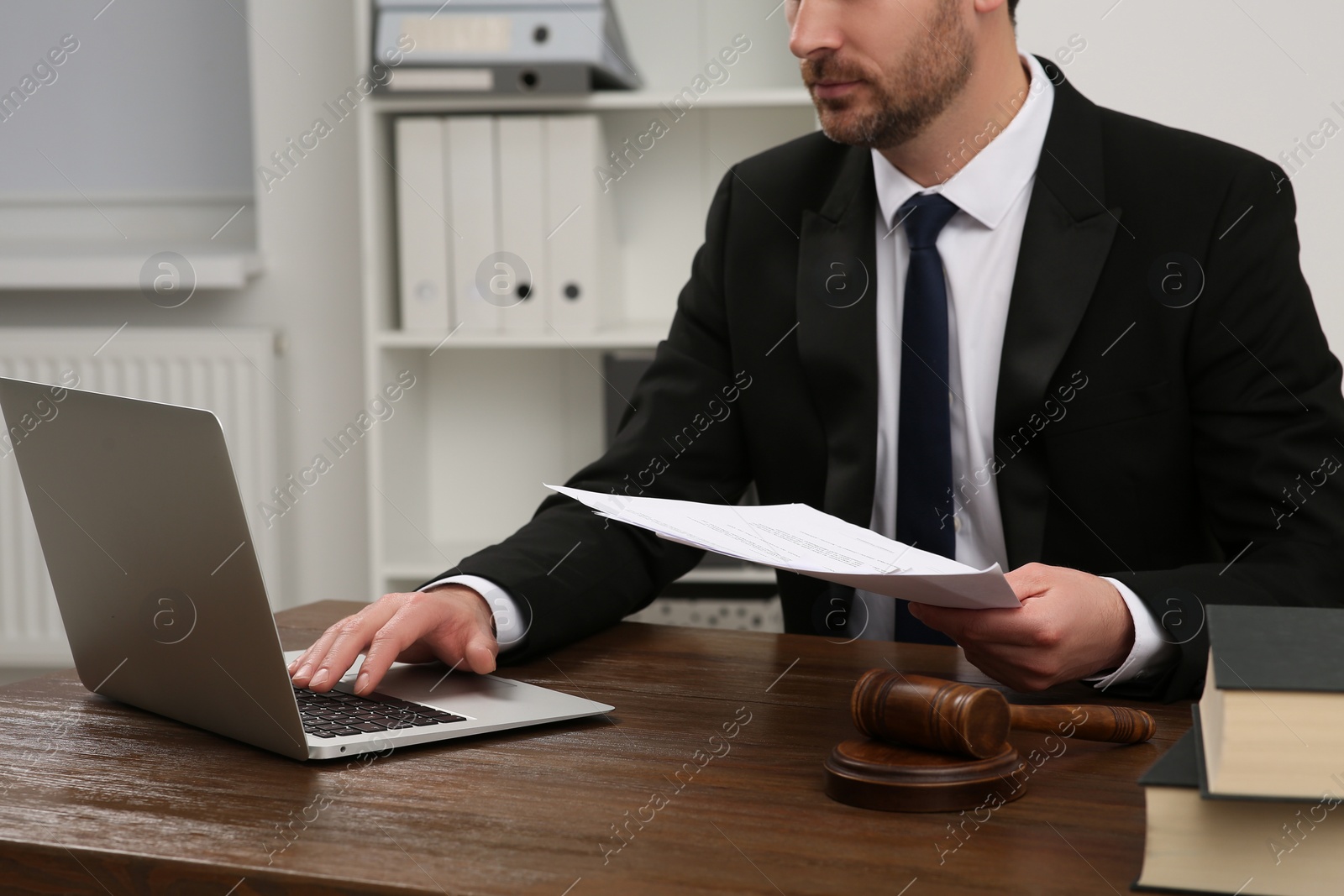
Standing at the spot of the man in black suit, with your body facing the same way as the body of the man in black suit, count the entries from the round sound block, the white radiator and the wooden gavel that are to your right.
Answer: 1

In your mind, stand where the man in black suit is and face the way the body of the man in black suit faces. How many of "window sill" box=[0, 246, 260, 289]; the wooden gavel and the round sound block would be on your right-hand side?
1

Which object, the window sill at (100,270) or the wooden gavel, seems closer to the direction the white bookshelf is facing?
the wooden gavel

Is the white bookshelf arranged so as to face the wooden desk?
yes

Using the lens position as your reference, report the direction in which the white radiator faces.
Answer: facing the viewer

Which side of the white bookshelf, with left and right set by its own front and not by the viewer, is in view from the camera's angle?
front

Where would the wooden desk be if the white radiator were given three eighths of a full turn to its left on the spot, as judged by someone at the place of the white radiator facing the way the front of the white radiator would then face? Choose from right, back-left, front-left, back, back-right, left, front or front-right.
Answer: back-right

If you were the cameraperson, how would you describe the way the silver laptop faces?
facing away from the viewer and to the right of the viewer

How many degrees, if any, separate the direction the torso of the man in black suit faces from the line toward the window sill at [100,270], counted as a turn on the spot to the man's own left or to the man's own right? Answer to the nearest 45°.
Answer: approximately 90° to the man's own right

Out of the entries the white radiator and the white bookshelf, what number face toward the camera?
2

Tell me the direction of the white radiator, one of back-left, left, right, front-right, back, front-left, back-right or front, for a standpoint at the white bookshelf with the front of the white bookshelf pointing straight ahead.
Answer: right

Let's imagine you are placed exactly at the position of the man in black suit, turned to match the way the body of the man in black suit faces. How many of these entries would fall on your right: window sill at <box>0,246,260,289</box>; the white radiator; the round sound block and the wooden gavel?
2

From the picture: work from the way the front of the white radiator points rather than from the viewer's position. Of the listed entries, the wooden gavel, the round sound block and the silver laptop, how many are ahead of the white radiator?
3

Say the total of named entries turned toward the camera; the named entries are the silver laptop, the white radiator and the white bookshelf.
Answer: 2
